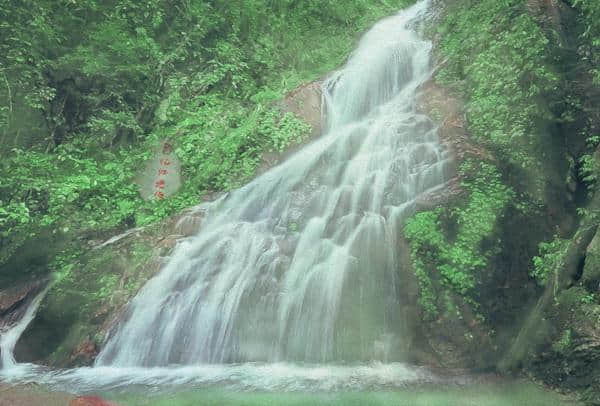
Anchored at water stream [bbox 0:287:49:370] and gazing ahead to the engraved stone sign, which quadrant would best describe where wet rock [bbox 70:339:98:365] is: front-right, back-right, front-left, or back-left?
front-right

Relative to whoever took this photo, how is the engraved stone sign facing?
facing the viewer

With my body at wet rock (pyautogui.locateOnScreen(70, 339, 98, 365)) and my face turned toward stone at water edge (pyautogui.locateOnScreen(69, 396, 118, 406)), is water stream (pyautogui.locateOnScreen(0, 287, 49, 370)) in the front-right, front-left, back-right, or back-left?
back-right
